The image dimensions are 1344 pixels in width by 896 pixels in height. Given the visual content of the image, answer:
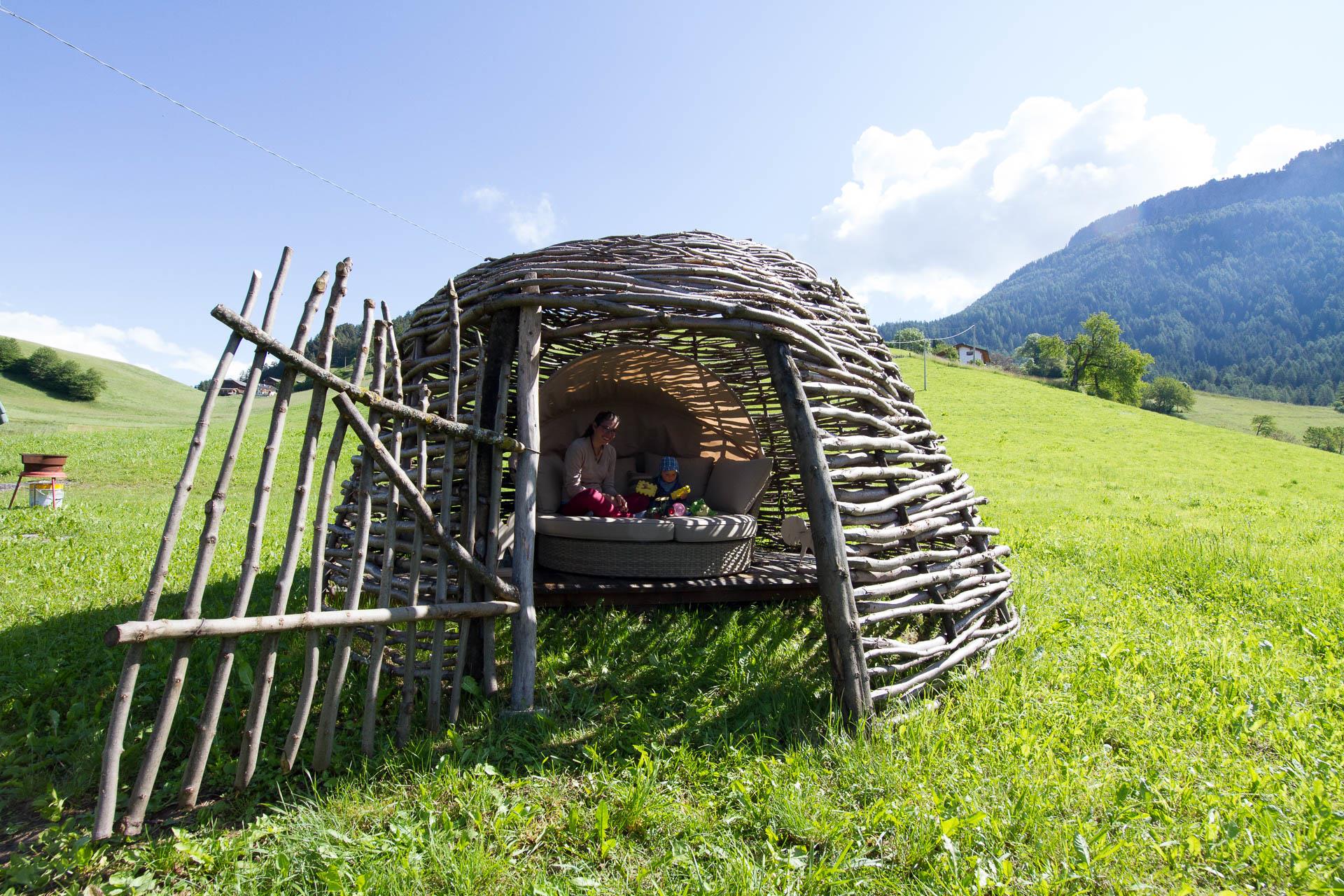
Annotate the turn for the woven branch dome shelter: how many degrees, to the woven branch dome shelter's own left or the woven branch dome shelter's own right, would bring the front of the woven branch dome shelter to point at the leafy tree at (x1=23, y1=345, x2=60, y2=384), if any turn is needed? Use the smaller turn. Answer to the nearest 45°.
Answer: approximately 135° to the woven branch dome shelter's own right

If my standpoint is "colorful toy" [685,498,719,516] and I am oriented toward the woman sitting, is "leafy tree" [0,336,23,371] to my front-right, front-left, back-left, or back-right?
front-right

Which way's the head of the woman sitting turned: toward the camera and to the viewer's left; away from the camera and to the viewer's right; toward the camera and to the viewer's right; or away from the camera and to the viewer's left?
toward the camera and to the viewer's right

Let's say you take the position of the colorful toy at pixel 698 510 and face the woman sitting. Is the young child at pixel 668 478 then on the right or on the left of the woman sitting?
right

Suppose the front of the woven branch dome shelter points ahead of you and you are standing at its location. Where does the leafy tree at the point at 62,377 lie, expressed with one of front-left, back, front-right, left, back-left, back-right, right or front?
back-right

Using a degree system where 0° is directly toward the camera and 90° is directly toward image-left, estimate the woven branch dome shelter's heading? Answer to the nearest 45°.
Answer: approximately 0°

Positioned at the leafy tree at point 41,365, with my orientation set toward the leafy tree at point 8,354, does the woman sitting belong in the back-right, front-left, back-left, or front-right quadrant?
back-left

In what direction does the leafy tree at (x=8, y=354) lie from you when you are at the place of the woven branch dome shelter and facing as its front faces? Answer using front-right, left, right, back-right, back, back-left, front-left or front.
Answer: back-right
